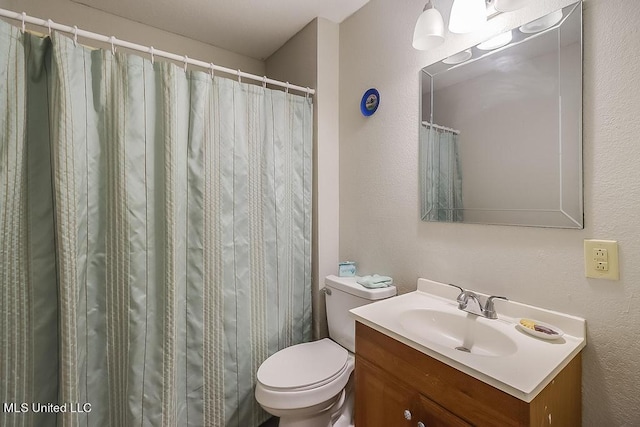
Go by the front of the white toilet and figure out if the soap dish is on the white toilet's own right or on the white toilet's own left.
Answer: on the white toilet's own left

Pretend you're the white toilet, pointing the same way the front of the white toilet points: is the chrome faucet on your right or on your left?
on your left

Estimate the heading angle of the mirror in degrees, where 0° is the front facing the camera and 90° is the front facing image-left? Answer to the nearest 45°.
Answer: approximately 45°

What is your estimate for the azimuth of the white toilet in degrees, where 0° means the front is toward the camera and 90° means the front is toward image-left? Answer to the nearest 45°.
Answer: approximately 45°

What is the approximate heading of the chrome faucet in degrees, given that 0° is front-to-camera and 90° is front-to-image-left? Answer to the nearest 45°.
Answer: approximately 45°
